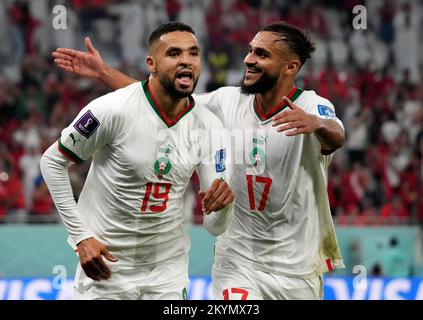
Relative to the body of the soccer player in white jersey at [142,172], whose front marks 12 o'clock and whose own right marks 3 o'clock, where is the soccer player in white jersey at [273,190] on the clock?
the soccer player in white jersey at [273,190] is roughly at 10 o'clock from the soccer player in white jersey at [142,172].

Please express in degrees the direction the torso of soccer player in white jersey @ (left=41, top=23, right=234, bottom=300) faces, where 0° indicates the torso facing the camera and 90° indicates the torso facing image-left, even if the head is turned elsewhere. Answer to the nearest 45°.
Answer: approximately 315°
